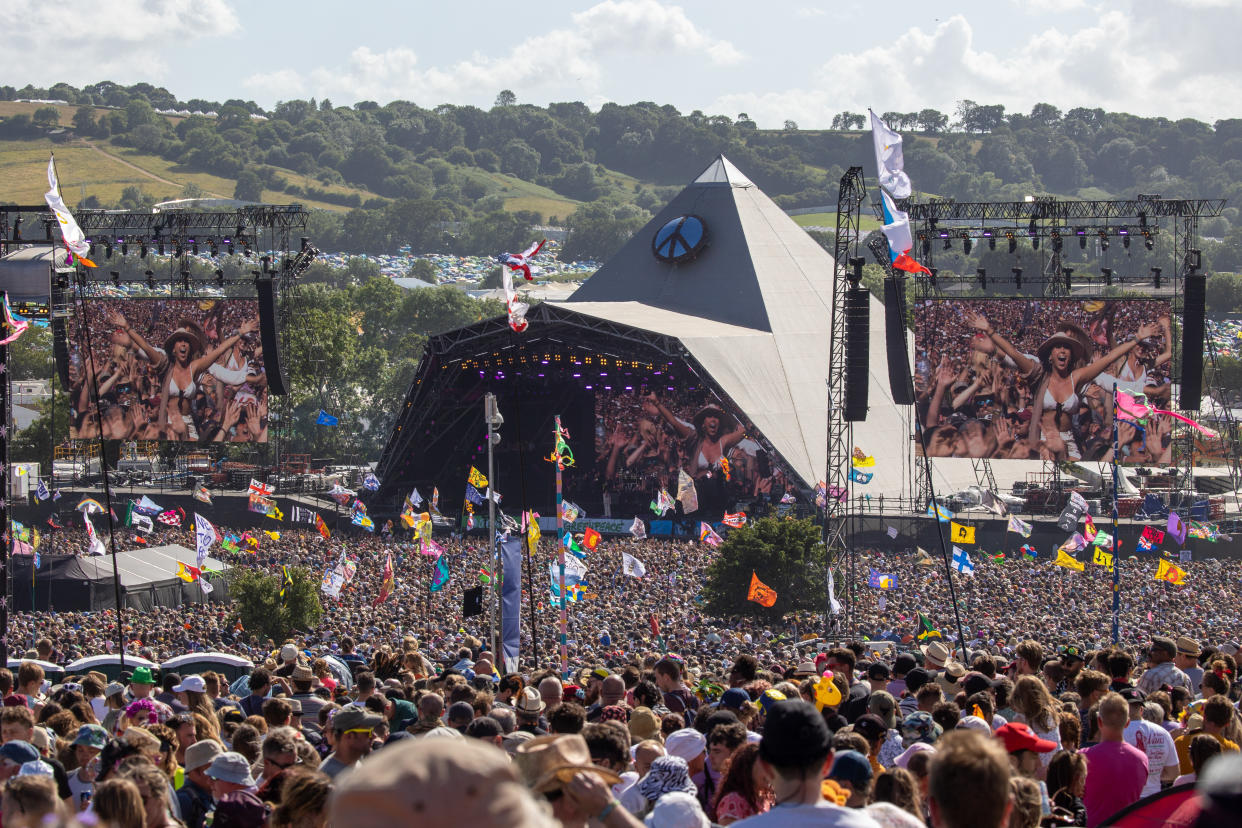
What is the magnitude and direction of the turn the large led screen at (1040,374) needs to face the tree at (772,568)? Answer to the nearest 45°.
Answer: approximately 45° to its right

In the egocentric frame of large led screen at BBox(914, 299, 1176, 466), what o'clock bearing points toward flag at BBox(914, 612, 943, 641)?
The flag is roughly at 12 o'clock from the large led screen.

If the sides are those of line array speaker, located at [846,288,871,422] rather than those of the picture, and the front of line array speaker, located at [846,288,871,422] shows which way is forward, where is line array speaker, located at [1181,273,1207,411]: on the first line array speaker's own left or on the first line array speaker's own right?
on the first line array speaker's own left

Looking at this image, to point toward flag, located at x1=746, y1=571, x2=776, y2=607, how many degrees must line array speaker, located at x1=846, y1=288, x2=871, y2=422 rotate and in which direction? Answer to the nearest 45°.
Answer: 0° — it already faces it

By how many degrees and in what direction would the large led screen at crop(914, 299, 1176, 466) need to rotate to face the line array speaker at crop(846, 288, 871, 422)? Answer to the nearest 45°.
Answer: approximately 45° to its right

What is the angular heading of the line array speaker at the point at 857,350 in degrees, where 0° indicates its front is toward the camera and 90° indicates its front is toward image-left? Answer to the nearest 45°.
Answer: approximately 0°

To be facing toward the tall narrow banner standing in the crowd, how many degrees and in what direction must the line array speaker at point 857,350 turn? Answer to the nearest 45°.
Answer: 0° — it already faces it

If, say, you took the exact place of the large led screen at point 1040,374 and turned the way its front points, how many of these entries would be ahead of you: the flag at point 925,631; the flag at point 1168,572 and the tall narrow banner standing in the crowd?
3

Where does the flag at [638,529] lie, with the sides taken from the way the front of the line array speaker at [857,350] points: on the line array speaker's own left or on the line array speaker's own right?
on the line array speaker's own right

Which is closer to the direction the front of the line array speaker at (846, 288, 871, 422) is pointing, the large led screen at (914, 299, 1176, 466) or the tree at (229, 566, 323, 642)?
the tree

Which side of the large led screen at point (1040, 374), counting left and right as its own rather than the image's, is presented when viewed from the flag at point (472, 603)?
front

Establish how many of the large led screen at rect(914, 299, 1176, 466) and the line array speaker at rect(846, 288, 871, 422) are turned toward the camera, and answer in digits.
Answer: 2

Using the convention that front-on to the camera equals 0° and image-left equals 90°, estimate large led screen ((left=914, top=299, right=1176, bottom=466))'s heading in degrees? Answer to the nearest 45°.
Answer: approximately 0°
